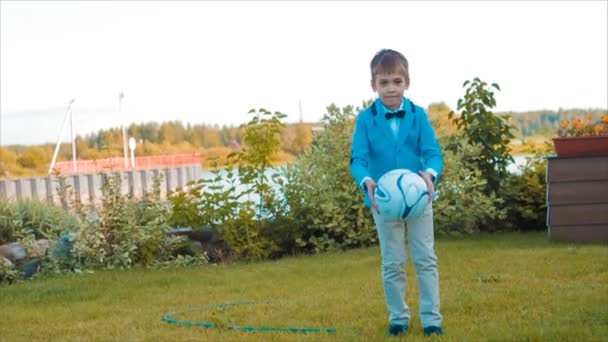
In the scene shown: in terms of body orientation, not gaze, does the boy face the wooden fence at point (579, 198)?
no

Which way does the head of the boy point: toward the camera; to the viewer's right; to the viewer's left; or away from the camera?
toward the camera

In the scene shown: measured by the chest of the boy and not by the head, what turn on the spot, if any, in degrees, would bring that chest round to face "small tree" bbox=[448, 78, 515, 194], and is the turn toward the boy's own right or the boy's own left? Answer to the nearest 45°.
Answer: approximately 180°

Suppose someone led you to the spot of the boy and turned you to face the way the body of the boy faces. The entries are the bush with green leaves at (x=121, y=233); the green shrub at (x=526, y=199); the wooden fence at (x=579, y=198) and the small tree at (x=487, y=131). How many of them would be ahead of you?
0

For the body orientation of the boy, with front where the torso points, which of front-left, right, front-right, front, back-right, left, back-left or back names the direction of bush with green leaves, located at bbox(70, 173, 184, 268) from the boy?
back-right

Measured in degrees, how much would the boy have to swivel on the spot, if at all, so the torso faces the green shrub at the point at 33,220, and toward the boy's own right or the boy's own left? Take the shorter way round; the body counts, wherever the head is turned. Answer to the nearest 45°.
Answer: approximately 135° to the boy's own right

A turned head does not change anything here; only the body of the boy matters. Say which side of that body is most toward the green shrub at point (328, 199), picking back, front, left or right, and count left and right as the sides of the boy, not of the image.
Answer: back

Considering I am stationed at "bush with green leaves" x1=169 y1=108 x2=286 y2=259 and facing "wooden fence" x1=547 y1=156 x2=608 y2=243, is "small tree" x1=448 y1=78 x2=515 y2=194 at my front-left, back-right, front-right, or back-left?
front-left

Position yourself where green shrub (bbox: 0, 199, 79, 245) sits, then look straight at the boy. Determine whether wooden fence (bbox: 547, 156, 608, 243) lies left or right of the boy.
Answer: left

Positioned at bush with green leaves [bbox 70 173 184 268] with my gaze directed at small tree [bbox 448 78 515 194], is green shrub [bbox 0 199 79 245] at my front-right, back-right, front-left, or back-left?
back-left

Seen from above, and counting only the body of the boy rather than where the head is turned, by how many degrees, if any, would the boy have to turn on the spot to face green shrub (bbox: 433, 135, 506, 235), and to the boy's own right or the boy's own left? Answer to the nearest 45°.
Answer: approximately 180°

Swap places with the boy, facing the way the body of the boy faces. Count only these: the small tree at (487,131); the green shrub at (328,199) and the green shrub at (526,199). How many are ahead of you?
0

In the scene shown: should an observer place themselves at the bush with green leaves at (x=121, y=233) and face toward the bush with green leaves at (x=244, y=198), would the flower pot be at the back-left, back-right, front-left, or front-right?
front-right

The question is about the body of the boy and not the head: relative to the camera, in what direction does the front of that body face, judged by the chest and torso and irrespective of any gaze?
toward the camera

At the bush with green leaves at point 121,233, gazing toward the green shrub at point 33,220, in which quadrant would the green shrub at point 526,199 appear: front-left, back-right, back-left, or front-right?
back-right
